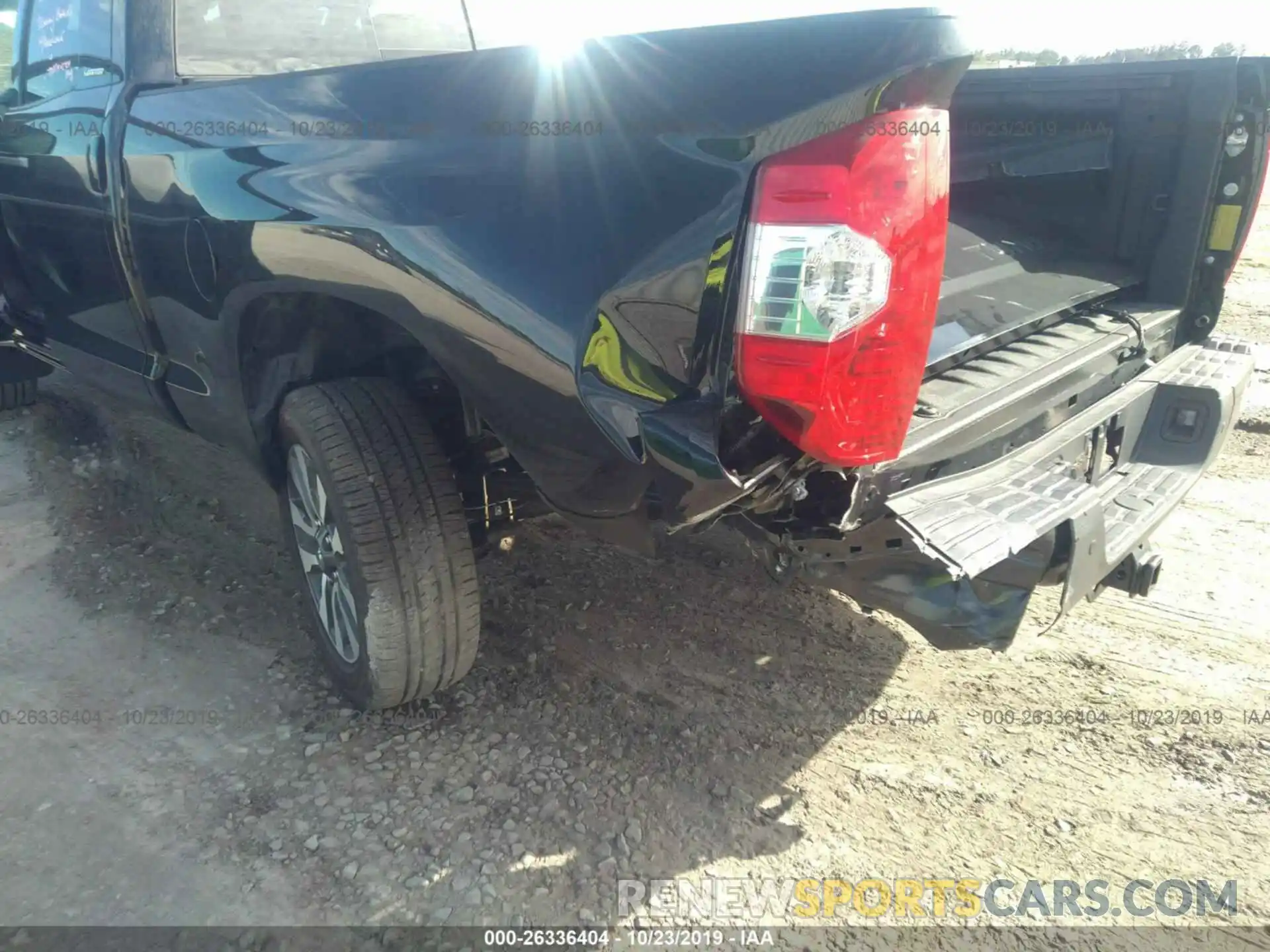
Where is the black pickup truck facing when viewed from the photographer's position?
facing away from the viewer and to the left of the viewer
